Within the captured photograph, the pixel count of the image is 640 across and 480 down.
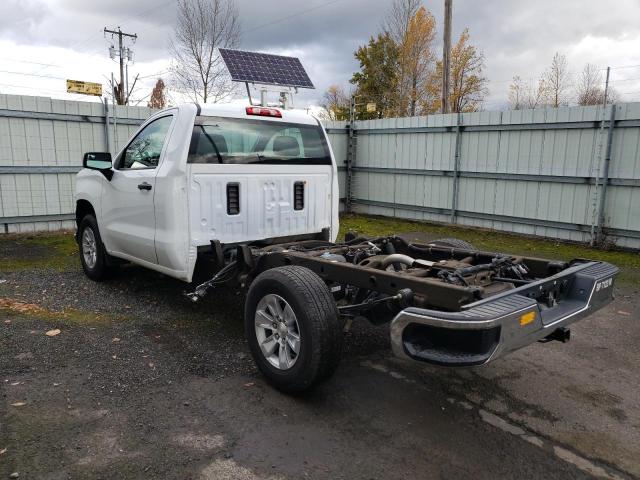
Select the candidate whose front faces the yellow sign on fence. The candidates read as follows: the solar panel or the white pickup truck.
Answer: the white pickup truck

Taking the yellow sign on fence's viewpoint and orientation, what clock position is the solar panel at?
The solar panel is roughly at 11 o'clock from the yellow sign on fence.

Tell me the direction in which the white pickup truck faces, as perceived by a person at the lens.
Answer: facing away from the viewer and to the left of the viewer

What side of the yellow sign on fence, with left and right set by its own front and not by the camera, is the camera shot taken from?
front

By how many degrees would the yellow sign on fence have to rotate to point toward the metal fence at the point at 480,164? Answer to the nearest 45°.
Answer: approximately 45° to its left

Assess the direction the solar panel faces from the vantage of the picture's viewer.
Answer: facing the viewer and to the right of the viewer

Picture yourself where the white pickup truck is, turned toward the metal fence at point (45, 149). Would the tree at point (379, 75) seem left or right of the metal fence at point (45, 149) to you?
right

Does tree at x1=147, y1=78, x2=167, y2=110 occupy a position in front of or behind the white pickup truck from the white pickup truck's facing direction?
in front

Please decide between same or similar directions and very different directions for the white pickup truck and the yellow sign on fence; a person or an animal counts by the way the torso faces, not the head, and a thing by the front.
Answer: very different directions

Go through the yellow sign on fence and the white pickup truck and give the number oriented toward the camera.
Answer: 1

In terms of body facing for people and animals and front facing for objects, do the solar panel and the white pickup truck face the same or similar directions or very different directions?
very different directions
